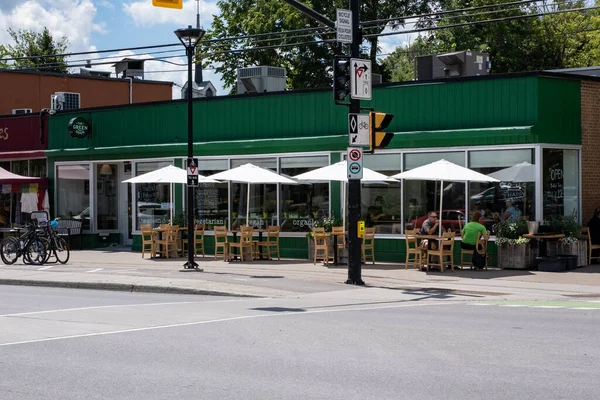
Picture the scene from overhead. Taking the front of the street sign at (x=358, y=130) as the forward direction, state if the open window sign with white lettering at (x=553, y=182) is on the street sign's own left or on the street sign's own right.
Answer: on the street sign's own left

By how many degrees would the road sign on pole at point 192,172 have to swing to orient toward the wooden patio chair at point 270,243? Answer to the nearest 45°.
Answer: approximately 135° to its left

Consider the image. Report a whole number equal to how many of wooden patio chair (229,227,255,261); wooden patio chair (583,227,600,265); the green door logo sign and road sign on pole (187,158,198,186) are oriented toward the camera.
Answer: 2

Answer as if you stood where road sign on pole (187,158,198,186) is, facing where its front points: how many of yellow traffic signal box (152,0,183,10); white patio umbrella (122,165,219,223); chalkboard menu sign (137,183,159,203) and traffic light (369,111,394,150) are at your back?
2

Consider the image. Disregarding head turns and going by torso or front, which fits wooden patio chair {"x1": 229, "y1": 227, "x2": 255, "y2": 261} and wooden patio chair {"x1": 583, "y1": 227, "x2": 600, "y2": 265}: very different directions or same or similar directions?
very different directions
